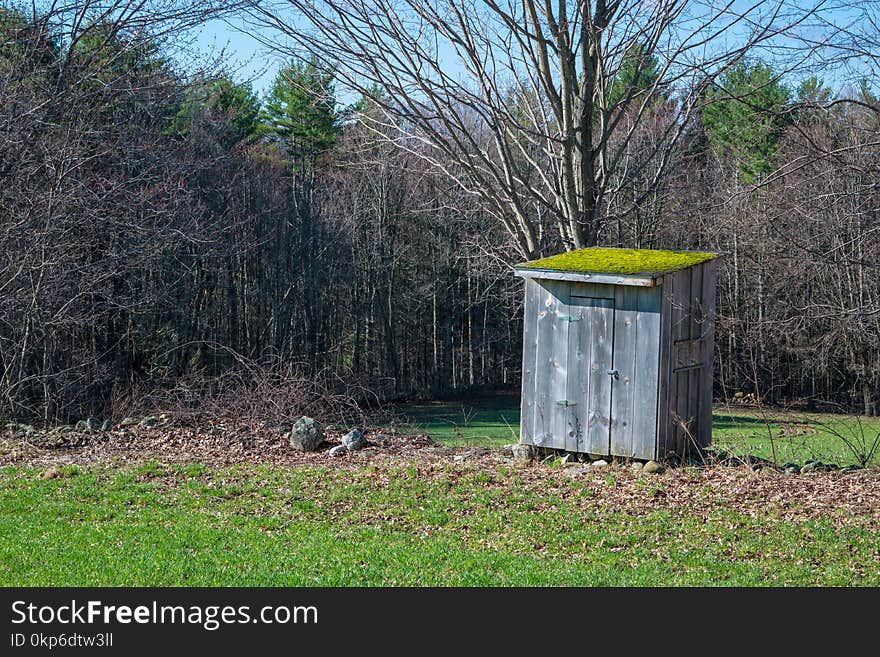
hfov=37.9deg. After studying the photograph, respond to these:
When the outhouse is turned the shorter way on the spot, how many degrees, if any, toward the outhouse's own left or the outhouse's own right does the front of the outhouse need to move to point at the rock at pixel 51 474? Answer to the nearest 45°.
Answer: approximately 45° to the outhouse's own right

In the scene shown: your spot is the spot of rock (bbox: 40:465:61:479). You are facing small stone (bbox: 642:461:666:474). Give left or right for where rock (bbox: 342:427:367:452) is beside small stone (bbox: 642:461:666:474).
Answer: left

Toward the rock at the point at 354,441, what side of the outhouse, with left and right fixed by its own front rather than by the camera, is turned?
right

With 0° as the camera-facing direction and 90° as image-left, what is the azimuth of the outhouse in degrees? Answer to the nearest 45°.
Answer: approximately 45°

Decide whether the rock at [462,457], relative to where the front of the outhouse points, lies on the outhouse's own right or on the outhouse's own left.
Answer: on the outhouse's own right

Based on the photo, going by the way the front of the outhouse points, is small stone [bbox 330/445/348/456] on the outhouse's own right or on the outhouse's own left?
on the outhouse's own right
